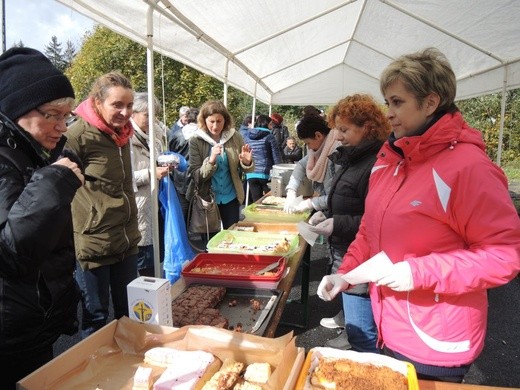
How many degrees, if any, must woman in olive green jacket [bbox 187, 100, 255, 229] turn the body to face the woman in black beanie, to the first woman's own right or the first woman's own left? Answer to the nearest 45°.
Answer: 0° — they already face them

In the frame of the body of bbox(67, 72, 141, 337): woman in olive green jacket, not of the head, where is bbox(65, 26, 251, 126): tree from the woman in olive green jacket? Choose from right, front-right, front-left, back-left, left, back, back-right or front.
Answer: back-left

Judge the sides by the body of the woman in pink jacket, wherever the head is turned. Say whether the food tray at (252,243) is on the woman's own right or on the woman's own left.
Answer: on the woman's own right

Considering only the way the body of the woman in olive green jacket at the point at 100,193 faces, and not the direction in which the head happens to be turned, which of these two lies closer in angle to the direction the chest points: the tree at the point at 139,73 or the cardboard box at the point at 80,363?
the cardboard box

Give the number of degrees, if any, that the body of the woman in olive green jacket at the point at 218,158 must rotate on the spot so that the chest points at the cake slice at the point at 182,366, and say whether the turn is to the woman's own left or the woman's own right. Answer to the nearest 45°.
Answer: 0° — they already face it

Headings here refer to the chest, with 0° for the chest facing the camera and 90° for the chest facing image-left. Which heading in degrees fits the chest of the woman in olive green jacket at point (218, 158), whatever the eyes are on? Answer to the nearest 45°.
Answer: approximately 0°

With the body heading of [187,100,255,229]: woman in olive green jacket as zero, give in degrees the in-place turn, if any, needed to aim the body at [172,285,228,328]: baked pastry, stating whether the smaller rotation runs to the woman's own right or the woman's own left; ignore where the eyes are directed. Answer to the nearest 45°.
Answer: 0° — they already face it

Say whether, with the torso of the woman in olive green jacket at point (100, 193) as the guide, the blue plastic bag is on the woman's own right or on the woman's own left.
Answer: on the woman's own left

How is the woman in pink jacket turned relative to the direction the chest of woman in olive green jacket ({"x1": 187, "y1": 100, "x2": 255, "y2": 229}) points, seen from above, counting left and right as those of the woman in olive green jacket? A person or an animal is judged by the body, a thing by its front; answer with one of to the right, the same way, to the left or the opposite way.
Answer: to the right

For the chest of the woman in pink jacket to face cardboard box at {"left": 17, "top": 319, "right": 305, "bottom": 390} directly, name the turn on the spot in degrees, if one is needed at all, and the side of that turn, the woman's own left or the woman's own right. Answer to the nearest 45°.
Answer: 0° — they already face it
